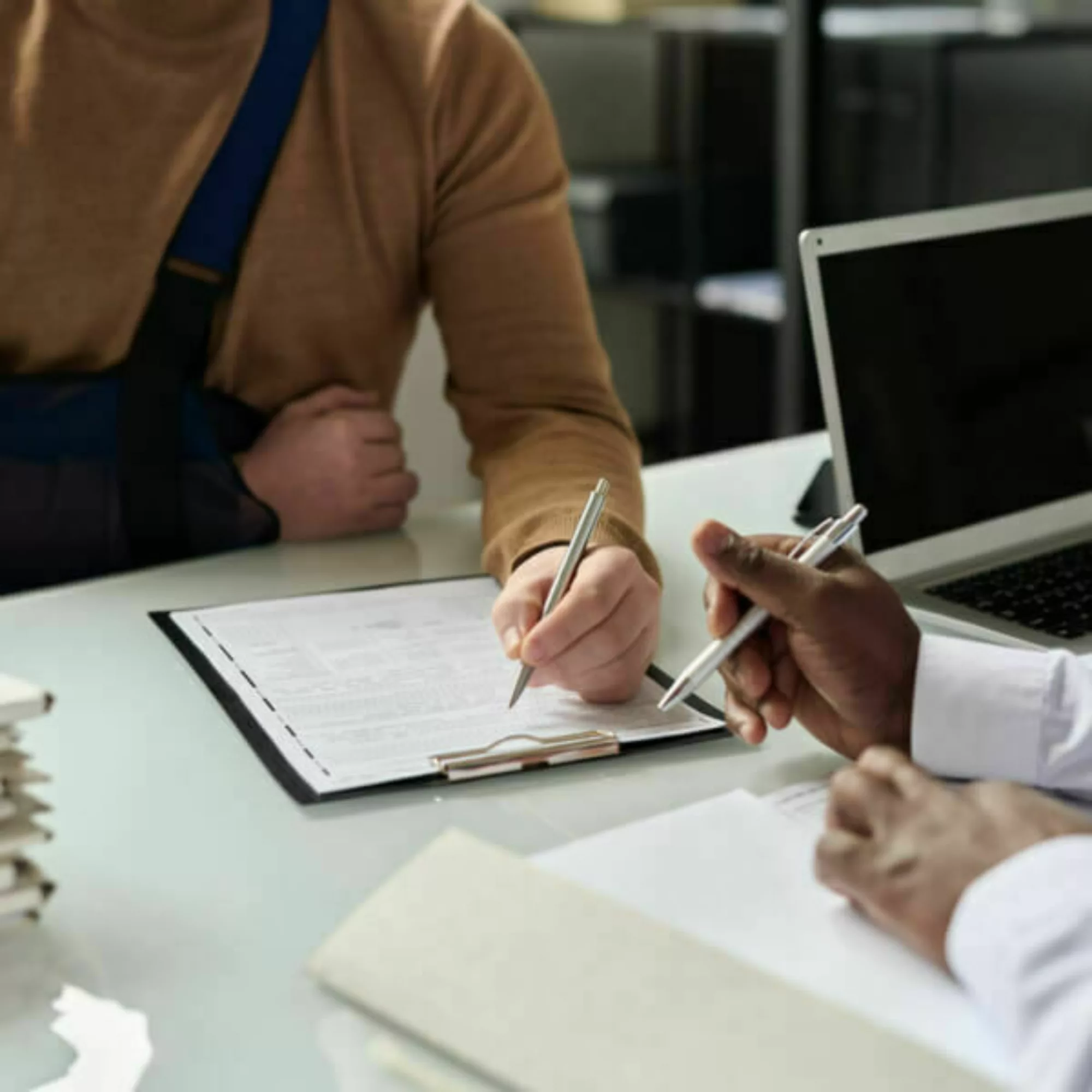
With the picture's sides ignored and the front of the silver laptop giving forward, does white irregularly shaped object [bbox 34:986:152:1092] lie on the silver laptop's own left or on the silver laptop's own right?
on the silver laptop's own right

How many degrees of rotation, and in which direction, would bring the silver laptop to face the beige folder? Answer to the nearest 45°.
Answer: approximately 45° to its right
